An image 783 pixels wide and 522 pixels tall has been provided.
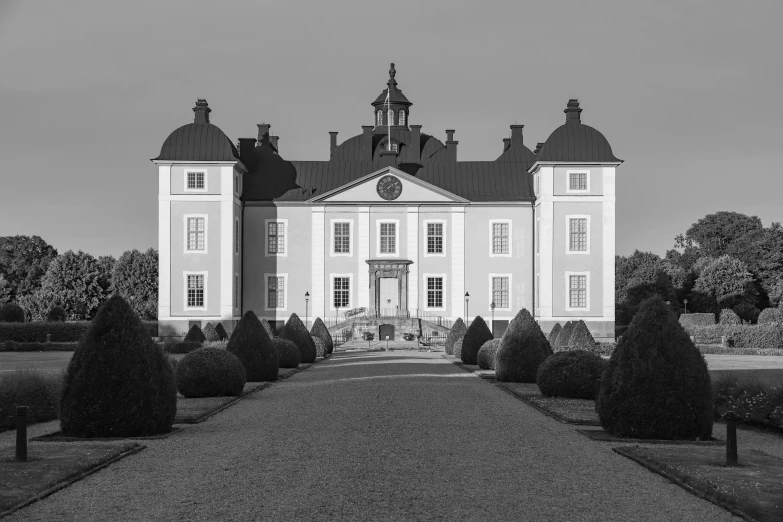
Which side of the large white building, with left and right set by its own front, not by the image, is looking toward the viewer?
front

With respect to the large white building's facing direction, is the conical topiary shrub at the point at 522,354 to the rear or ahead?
ahead

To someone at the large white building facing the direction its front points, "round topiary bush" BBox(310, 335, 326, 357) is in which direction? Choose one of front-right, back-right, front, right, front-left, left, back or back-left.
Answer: front

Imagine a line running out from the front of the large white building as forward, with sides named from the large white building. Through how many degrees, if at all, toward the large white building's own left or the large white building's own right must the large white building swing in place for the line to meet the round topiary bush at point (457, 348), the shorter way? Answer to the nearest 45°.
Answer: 0° — it already faces it

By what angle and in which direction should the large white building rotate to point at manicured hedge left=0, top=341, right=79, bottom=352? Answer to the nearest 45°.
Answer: approximately 45° to its right

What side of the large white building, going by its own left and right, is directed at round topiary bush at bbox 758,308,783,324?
left

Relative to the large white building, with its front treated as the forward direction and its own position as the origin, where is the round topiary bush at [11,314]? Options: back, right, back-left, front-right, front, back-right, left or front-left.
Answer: right

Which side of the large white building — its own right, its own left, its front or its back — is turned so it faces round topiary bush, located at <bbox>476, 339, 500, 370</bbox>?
front

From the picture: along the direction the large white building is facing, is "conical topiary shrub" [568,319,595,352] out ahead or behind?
ahead

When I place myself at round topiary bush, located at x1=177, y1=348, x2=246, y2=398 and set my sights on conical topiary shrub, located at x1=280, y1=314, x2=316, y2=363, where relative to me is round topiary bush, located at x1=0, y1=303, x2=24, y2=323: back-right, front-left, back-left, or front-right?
front-left

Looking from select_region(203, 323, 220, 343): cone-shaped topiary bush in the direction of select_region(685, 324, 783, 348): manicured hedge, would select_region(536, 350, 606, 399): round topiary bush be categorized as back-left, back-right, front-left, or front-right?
front-right

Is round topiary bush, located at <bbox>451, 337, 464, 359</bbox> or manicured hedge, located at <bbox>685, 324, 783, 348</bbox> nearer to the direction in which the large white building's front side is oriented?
the round topiary bush

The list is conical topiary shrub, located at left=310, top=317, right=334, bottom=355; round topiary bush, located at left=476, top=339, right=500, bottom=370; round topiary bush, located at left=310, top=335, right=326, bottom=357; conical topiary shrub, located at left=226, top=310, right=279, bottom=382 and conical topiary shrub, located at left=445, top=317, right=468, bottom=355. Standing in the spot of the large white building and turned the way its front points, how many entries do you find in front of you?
5

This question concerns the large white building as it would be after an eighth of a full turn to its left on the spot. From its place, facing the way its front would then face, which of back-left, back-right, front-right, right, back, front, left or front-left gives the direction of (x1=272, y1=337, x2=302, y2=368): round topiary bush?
front-right

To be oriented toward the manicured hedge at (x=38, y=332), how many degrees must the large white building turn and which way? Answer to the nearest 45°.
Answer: approximately 90° to its right
